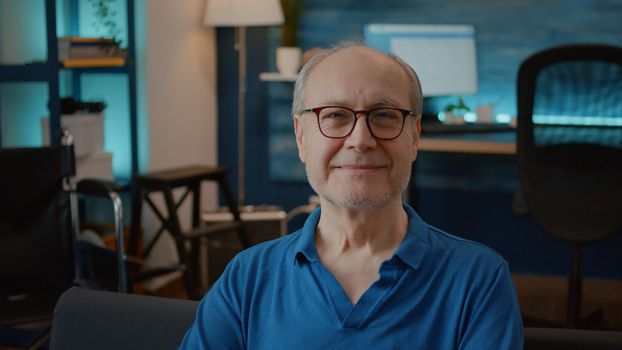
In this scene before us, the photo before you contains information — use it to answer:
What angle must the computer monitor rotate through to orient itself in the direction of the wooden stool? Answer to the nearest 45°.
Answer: approximately 45° to its right

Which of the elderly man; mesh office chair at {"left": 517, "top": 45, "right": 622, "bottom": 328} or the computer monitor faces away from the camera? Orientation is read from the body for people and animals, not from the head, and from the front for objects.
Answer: the mesh office chair

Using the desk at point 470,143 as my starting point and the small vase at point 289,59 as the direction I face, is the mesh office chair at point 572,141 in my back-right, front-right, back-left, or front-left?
back-left

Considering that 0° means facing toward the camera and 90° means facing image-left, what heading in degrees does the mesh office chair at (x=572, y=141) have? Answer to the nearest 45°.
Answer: approximately 180°

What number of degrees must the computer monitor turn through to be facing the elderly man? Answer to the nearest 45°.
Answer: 0° — it already faces them

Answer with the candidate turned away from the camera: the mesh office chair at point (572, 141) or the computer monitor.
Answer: the mesh office chair

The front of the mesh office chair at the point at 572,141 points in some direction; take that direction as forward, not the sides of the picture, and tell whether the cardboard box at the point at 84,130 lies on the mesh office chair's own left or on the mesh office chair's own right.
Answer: on the mesh office chair's own left

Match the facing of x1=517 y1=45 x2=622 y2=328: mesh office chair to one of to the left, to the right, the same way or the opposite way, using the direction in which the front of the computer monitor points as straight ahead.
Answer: the opposite way
